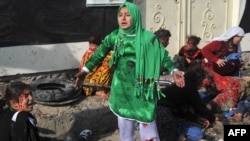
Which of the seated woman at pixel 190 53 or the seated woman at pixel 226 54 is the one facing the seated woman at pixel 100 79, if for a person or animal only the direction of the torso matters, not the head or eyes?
the seated woman at pixel 190 53

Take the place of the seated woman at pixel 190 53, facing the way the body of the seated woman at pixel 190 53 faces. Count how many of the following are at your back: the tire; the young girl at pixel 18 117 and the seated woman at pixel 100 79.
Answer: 0

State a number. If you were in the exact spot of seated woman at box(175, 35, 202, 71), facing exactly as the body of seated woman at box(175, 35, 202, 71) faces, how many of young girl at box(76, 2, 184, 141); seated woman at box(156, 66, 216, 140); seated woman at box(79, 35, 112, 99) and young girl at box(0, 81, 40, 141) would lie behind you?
0

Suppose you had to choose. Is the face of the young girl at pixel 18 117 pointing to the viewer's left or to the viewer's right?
to the viewer's right

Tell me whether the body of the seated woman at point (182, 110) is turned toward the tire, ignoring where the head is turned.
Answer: no

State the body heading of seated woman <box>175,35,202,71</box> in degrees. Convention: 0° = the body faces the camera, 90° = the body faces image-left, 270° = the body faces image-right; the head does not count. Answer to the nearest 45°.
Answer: approximately 45°

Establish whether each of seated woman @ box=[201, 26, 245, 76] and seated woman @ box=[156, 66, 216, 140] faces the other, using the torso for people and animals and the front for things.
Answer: no

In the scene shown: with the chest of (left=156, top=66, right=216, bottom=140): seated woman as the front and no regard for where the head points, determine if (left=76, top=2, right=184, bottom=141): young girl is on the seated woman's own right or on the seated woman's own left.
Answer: on the seated woman's own right

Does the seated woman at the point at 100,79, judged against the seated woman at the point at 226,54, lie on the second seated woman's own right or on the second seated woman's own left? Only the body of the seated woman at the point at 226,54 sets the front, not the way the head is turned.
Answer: on the second seated woman's own right
